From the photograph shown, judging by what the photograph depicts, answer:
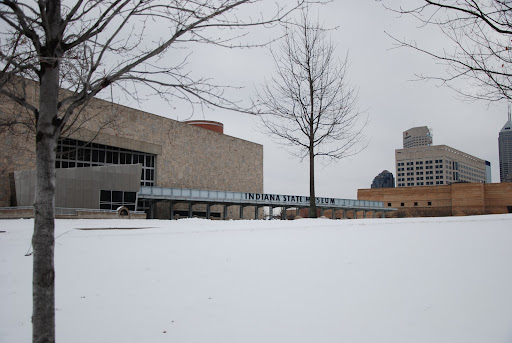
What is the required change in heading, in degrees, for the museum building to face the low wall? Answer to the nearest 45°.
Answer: approximately 45° to its right
